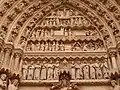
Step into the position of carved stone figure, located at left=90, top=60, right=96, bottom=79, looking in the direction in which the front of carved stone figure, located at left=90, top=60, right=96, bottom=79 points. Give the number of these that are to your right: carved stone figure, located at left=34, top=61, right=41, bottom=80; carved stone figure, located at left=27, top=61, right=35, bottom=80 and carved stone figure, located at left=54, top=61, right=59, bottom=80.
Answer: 3

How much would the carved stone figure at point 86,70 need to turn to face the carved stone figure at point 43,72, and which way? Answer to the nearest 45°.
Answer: approximately 90° to its right

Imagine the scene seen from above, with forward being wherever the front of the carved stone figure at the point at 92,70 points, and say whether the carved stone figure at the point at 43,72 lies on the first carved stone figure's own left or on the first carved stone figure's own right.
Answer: on the first carved stone figure's own right

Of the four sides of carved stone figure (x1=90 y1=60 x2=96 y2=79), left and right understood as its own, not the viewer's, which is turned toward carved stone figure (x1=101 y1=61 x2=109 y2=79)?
left

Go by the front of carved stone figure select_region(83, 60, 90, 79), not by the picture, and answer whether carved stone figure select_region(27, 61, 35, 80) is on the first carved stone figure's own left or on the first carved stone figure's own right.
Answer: on the first carved stone figure's own right

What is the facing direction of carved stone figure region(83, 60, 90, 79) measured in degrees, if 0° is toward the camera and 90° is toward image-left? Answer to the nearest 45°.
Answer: approximately 0°

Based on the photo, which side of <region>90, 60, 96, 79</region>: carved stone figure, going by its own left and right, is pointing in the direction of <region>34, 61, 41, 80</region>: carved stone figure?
right
